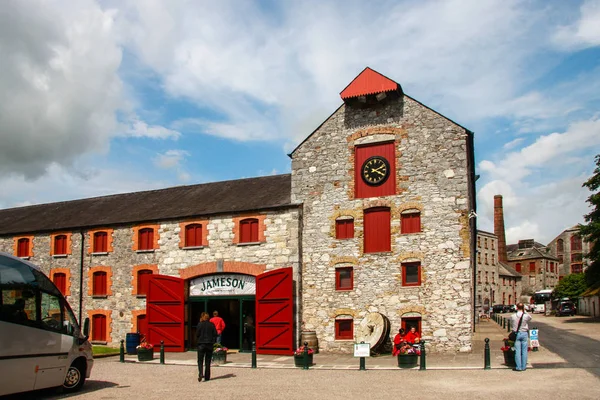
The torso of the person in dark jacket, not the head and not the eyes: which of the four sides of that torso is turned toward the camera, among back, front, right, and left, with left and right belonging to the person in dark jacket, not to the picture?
back

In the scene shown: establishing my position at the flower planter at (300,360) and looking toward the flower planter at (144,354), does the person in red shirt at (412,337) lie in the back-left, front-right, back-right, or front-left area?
back-right

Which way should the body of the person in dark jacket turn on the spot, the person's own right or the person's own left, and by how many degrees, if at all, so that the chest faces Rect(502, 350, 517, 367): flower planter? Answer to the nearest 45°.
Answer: approximately 90° to the person's own right

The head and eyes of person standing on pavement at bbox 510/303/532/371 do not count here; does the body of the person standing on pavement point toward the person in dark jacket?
no

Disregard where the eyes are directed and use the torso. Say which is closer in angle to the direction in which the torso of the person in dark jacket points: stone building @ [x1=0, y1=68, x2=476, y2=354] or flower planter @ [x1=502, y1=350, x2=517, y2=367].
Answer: the stone building

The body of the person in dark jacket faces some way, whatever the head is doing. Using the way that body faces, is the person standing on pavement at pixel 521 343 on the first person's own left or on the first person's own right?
on the first person's own right
